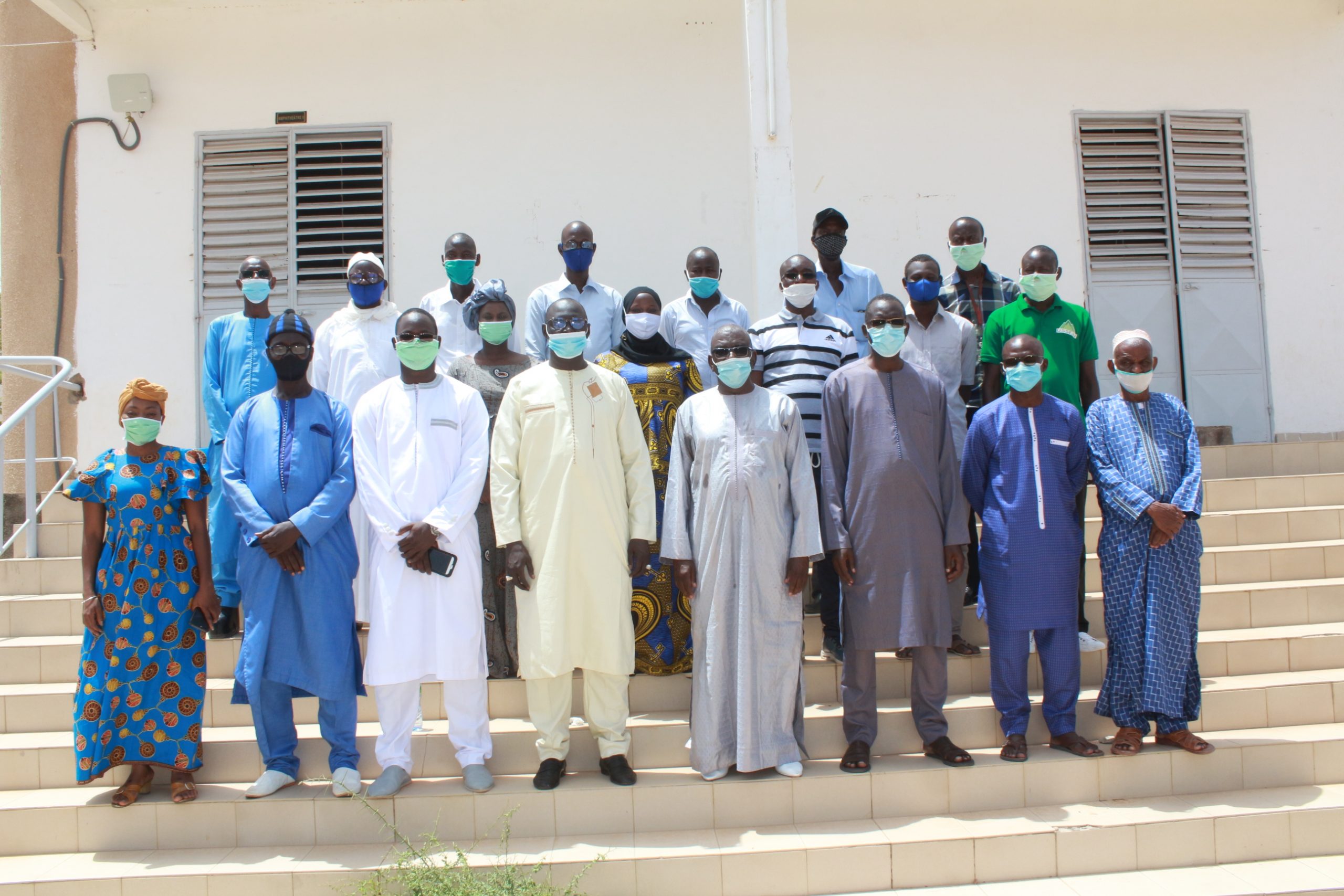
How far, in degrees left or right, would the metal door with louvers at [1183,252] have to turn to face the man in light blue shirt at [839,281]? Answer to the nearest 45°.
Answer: approximately 45° to its right

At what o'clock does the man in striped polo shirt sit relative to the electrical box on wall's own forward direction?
The man in striped polo shirt is roughly at 11 o'clock from the electrical box on wall.

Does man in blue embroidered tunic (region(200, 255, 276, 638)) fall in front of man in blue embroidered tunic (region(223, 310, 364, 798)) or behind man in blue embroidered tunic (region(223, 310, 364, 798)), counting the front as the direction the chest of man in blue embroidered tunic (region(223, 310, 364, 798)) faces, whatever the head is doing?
behind

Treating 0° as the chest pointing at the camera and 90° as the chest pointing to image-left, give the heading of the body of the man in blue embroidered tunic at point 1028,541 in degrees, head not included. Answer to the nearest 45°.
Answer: approximately 0°

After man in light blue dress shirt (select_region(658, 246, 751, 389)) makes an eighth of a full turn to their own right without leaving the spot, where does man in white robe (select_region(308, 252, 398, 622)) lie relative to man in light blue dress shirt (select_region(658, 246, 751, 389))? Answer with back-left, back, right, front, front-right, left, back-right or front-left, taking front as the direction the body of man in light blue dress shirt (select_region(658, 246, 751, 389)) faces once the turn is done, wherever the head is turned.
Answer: front-right

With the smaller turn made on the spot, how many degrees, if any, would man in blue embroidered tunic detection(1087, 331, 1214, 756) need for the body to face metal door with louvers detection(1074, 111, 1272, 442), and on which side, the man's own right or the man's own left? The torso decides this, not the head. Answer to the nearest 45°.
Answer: approximately 180°

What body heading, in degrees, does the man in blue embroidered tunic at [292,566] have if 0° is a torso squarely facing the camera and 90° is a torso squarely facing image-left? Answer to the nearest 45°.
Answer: approximately 0°

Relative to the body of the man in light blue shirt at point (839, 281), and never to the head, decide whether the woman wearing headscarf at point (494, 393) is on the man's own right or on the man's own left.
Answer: on the man's own right

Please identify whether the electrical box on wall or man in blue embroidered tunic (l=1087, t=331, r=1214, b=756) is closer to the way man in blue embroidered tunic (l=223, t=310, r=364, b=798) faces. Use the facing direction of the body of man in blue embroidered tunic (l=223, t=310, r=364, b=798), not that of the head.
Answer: the man in blue embroidered tunic
